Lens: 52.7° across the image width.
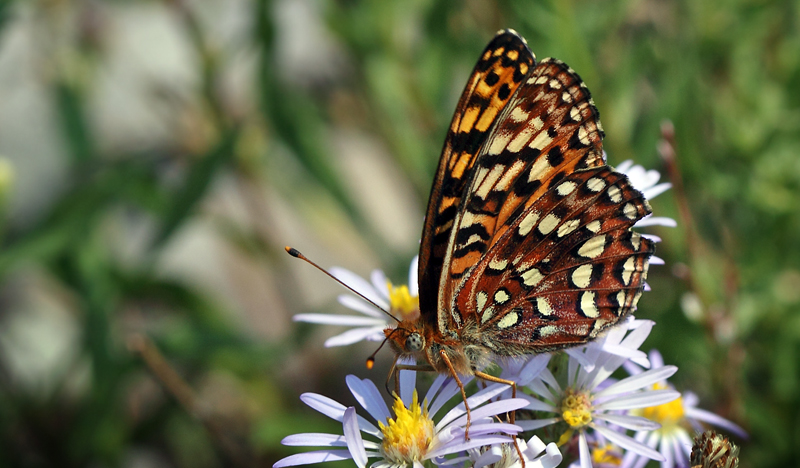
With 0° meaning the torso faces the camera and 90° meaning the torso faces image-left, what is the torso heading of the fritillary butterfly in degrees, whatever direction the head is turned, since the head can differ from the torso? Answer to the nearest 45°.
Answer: approximately 90°
